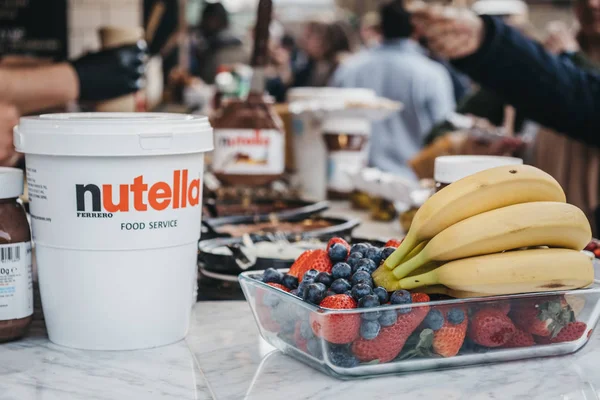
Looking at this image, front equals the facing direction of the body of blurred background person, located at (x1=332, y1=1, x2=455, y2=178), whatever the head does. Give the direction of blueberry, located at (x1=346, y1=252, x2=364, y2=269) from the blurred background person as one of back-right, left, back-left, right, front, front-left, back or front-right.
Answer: back

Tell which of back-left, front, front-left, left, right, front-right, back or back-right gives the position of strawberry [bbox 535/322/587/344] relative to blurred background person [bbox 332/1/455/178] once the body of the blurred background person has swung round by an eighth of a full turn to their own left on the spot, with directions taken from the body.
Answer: back-left

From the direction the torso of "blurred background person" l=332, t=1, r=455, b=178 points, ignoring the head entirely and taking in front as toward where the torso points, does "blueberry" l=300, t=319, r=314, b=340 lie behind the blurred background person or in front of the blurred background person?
behind

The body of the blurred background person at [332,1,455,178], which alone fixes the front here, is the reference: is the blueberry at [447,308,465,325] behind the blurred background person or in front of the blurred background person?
behind

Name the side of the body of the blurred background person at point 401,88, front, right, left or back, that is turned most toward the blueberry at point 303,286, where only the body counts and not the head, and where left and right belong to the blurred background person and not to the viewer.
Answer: back

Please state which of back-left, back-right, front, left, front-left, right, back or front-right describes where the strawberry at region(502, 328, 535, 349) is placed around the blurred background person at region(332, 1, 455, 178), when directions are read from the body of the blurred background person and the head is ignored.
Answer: back

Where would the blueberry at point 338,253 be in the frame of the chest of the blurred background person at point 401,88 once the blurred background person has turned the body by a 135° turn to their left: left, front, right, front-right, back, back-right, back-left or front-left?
front-left

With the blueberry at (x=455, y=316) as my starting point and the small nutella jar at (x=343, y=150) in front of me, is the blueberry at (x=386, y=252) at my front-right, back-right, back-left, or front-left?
front-left

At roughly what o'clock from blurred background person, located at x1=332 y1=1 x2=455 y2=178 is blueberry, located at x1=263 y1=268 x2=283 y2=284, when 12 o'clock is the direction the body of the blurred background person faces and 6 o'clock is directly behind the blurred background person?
The blueberry is roughly at 6 o'clock from the blurred background person.

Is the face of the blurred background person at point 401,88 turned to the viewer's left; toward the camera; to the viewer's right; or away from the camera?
away from the camera

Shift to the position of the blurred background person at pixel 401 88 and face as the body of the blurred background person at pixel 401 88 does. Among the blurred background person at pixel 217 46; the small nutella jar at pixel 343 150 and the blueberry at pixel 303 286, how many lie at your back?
2

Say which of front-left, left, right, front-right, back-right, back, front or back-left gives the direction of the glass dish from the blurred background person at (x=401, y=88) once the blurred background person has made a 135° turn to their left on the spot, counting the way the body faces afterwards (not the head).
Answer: front-left

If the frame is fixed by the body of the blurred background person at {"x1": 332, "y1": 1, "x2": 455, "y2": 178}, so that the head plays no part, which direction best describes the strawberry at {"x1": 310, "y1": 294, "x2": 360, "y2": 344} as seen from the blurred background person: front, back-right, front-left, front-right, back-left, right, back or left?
back

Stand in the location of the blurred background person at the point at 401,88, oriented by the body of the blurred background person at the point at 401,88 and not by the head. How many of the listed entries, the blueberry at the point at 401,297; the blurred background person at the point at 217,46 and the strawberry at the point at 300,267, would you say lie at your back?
2

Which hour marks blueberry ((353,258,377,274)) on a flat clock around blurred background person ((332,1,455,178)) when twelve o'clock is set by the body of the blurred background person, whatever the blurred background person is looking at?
The blueberry is roughly at 6 o'clock from the blurred background person.

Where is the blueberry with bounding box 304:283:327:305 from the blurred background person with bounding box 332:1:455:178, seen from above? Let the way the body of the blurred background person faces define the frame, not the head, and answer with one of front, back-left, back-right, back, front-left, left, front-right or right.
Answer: back

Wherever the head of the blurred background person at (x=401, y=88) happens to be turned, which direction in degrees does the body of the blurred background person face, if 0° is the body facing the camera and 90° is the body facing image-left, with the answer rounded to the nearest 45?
approximately 180°
